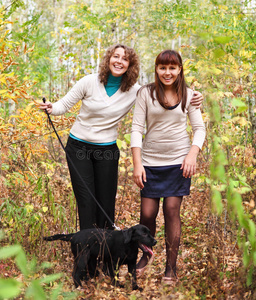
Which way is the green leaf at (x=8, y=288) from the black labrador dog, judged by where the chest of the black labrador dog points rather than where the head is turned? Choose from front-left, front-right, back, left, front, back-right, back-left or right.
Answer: right

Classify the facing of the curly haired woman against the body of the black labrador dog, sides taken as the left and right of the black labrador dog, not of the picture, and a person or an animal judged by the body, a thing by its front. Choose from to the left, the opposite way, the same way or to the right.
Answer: to the right

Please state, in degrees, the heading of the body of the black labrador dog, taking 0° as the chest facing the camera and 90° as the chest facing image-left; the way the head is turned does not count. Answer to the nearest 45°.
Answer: approximately 270°

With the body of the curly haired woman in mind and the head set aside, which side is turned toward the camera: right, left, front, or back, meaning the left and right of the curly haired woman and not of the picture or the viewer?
front

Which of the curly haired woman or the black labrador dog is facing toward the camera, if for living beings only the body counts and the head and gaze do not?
the curly haired woman

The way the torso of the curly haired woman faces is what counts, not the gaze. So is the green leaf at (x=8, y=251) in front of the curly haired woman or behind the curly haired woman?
in front

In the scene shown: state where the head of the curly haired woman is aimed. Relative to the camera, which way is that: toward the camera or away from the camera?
toward the camera

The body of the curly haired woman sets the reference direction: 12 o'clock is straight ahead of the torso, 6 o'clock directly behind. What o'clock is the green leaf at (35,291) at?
The green leaf is roughly at 12 o'clock from the curly haired woman.

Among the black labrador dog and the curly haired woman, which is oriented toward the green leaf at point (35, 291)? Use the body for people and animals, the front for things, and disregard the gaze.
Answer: the curly haired woman

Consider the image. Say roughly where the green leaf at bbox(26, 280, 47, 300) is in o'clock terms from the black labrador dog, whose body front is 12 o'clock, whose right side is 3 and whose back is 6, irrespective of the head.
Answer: The green leaf is roughly at 3 o'clock from the black labrador dog.

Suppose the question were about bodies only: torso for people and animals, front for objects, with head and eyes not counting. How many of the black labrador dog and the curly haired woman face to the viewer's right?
1

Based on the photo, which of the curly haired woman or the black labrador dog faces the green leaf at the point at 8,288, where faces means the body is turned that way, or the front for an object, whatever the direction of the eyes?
the curly haired woman

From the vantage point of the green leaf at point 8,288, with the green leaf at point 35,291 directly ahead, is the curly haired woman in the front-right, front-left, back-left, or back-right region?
front-left
